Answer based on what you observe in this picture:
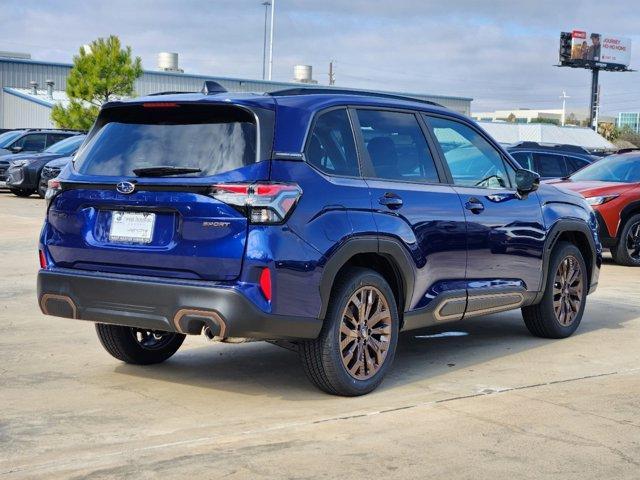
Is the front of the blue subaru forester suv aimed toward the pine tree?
no

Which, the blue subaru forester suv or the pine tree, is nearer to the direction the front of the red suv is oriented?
the blue subaru forester suv

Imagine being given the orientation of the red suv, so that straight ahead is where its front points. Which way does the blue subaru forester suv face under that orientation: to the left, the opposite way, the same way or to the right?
the opposite way

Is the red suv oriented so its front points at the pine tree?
no

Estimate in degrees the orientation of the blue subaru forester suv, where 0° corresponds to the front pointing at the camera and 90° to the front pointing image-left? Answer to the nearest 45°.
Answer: approximately 225°

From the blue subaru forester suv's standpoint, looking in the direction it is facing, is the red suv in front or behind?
in front

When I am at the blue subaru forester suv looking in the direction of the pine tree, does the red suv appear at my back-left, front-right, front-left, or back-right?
front-right

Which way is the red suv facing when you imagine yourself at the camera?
facing the viewer and to the left of the viewer

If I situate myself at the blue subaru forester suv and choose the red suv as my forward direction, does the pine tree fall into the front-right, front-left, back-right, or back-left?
front-left

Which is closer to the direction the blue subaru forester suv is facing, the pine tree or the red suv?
the red suv
